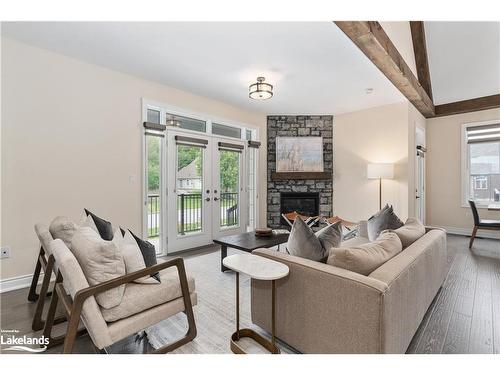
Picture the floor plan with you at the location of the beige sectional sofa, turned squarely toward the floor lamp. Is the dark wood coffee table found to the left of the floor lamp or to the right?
left

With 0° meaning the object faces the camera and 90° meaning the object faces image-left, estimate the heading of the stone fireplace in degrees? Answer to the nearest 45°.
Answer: approximately 0°

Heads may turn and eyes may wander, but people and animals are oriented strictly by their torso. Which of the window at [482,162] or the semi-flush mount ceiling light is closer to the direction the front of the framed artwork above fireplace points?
the semi-flush mount ceiling light

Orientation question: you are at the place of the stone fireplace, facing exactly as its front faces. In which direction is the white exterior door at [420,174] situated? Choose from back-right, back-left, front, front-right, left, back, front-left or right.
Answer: left

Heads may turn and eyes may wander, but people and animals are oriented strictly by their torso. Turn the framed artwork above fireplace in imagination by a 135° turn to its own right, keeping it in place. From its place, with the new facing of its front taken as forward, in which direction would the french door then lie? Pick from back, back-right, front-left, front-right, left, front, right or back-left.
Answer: left

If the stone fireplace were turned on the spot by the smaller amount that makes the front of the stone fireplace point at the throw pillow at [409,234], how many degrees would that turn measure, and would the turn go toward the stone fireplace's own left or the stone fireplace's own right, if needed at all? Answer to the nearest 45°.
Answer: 0° — it already faces it

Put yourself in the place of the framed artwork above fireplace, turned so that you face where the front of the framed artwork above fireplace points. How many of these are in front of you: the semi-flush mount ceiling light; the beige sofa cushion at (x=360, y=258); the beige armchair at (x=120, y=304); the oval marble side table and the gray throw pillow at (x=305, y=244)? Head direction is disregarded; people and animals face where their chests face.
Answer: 5

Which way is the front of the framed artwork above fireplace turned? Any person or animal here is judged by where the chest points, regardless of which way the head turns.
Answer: toward the camera

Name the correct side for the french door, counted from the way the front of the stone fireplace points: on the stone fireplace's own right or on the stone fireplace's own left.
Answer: on the stone fireplace's own right

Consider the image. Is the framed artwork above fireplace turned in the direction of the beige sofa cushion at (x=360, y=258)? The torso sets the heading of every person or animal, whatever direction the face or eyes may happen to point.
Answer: yes

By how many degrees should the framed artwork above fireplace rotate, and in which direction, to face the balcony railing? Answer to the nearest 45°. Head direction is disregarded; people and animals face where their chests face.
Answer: approximately 45° to its right

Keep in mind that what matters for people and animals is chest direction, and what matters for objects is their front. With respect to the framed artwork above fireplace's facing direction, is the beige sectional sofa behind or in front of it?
in front
